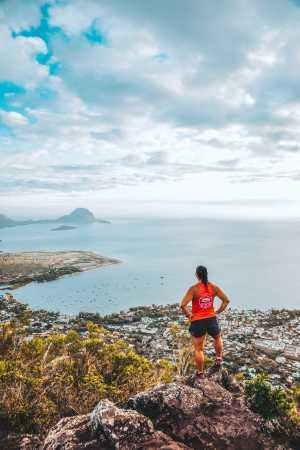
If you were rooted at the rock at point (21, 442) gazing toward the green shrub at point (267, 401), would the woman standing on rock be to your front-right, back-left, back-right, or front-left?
front-left

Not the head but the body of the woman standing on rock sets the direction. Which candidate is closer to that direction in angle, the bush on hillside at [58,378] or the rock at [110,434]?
the bush on hillside

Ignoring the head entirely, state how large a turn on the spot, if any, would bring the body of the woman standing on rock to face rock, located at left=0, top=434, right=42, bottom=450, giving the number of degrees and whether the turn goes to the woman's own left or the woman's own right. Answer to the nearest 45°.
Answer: approximately 135° to the woman's own left

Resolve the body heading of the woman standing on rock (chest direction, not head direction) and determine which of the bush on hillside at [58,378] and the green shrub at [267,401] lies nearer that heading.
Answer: the bush on hillside

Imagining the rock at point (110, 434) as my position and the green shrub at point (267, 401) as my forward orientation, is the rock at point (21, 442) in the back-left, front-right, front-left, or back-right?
back-left

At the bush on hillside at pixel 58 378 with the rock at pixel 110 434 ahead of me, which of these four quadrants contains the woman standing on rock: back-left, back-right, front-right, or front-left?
front-left

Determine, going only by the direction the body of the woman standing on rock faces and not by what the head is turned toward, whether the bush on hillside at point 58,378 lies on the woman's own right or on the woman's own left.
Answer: on the woman's own left

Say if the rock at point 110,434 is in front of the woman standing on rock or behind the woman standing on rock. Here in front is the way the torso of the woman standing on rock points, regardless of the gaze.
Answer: behind

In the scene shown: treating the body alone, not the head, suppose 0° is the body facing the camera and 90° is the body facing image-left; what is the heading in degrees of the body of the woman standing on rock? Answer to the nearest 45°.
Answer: approximately 180°
